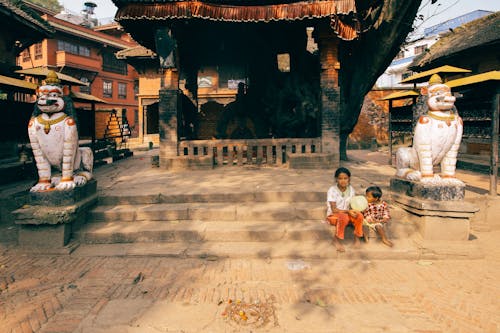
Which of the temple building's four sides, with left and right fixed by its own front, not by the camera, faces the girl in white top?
front

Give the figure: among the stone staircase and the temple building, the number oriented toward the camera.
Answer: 2

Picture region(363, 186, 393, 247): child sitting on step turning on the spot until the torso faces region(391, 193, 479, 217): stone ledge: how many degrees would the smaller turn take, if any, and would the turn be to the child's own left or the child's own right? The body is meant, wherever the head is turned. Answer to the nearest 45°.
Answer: approximately 90° to the child's own left

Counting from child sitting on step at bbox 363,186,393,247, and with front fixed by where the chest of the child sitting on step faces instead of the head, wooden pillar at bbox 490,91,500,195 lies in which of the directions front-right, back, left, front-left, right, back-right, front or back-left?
back-left

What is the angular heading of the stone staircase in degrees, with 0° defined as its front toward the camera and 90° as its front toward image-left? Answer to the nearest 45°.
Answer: approximately 0°

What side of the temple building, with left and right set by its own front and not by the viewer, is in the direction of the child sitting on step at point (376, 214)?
front

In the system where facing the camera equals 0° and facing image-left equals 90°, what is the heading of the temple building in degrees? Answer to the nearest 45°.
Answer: approximately 0°

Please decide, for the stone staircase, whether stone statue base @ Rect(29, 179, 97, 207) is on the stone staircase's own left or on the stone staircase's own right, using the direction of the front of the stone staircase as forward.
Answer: on the stone staircase's own right
